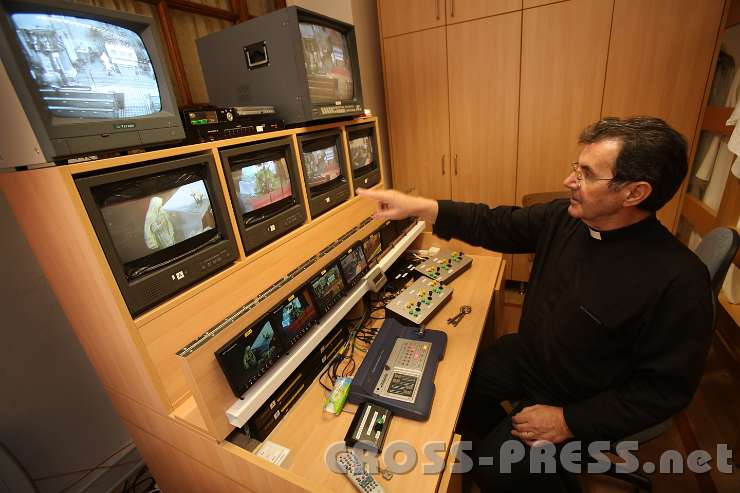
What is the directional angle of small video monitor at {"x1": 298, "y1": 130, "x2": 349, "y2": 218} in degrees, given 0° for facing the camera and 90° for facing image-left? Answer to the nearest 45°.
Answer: approximately 315°

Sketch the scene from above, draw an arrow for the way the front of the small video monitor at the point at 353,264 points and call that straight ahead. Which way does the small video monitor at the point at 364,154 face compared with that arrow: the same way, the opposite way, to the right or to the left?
the same way

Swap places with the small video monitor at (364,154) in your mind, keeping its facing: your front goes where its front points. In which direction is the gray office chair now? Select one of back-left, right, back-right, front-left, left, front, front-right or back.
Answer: front

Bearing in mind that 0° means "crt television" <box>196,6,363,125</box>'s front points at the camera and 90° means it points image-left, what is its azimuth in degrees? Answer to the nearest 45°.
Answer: approximately 315°

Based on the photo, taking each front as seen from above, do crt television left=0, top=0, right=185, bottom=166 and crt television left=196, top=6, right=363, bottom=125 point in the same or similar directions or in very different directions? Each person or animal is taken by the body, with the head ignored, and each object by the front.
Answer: same or similar directions

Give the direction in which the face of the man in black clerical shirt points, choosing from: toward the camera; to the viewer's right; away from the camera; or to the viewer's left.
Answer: to the viewer's left

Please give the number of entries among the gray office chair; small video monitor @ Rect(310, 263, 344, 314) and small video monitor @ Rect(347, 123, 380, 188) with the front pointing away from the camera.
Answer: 0

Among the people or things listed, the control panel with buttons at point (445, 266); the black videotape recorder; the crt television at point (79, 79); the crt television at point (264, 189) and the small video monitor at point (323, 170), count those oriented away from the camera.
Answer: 0

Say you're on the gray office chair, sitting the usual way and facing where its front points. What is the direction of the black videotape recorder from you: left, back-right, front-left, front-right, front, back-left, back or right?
front

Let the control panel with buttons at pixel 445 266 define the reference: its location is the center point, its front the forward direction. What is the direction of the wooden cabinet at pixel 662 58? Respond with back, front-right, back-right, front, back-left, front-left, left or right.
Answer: left

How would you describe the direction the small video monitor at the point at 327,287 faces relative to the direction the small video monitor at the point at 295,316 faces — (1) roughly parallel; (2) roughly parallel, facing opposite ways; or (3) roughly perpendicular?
roughly parallel

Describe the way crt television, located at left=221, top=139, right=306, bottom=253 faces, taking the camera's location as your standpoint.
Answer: facing the viewer and to the right of the viewer

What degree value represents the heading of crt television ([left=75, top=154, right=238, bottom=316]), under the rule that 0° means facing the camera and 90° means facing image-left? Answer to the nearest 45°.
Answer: approximately 315°

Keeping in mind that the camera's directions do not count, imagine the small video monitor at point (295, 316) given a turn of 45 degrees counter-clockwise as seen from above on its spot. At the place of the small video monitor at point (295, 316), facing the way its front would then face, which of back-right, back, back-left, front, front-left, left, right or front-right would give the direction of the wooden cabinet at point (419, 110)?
front-left

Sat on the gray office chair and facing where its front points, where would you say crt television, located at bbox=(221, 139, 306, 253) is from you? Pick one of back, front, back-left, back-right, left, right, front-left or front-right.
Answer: front

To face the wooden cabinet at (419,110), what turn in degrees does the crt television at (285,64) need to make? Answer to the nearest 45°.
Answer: approximately 90° to its left

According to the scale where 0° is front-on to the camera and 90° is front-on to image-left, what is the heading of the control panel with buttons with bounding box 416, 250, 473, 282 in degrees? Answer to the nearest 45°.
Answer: approximately 315°

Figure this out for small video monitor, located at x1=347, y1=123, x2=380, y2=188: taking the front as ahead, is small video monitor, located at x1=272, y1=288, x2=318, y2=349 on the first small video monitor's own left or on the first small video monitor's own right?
on the first small video monitor's own right

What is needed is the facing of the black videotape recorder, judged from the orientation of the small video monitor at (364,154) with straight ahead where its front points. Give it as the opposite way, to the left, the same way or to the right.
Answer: the same way

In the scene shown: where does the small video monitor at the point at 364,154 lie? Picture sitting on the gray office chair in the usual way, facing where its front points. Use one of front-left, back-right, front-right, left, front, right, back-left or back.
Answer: front-right

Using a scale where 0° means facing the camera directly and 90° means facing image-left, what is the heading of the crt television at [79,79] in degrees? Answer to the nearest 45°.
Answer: approximately 315°
